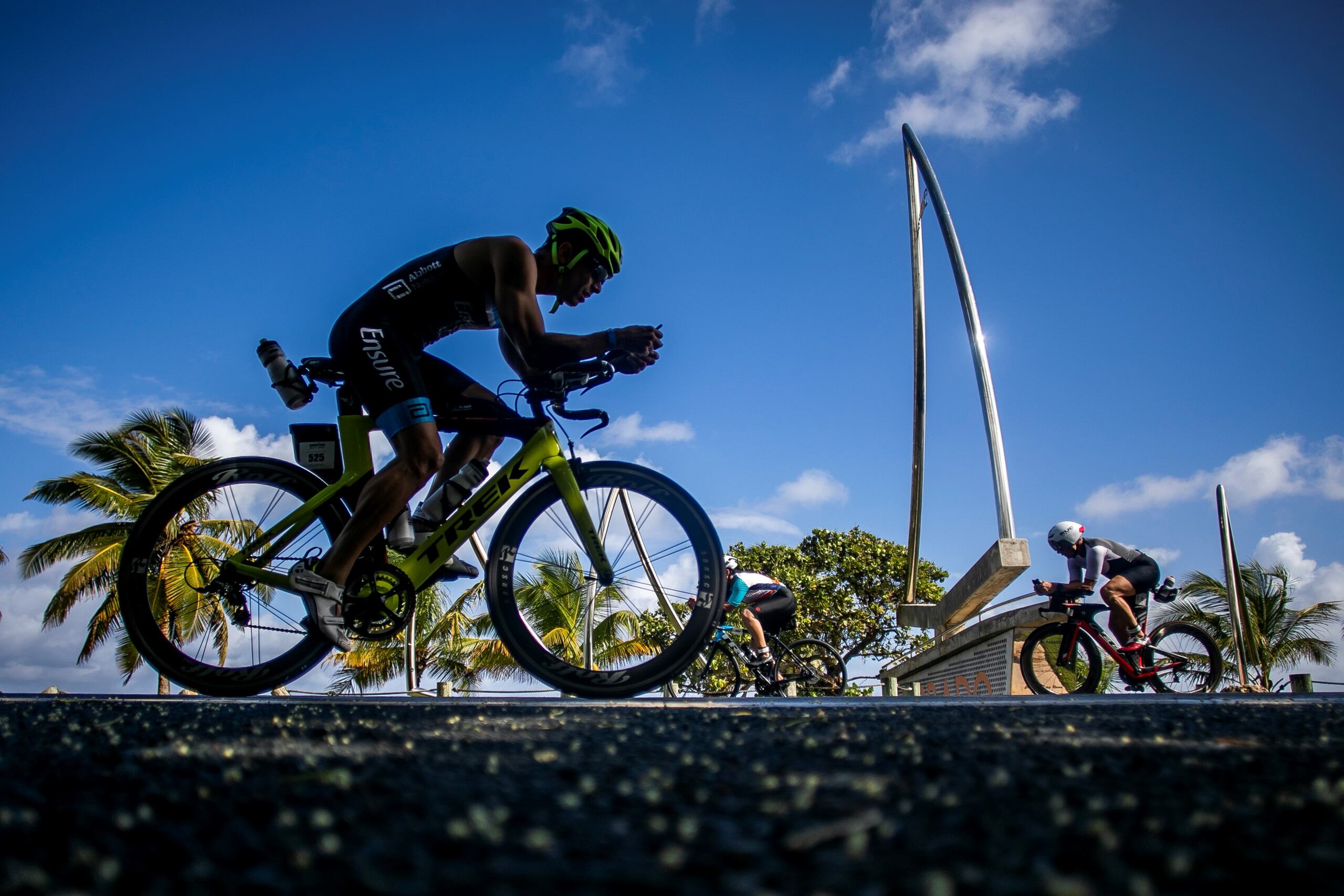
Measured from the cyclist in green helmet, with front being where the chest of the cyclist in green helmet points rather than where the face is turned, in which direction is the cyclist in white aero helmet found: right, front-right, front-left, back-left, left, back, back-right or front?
front-left

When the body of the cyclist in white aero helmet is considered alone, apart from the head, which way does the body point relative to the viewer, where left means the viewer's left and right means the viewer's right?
facing to the left of the viewer

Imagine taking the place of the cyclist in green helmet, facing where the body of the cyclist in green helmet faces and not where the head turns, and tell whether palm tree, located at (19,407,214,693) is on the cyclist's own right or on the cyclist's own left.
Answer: on the cyclist's own left

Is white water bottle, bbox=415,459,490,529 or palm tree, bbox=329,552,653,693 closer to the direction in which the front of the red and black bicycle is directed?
the palm tree

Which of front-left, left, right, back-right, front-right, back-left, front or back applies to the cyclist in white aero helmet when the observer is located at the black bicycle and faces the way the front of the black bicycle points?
back-left

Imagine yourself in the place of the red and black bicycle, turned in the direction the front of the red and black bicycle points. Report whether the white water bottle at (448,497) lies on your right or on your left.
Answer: on your left

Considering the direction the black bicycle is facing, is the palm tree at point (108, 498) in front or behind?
in front

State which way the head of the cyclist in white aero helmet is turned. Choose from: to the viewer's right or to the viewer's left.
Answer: to the viewer's left

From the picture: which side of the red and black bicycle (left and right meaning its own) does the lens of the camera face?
left

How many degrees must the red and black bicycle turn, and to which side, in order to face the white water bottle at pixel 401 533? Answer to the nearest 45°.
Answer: approximately 90° to its left

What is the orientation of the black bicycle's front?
to the viewer's left

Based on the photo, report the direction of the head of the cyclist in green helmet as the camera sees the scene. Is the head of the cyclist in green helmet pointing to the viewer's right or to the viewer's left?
to the viewer's right

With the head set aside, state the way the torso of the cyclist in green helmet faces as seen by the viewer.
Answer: to the viewer's right

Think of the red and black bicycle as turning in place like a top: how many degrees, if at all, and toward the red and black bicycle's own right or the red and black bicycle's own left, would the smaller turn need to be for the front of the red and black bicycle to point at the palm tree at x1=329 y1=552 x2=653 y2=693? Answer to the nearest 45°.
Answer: approximately 45° to the red and black bicycle's own right

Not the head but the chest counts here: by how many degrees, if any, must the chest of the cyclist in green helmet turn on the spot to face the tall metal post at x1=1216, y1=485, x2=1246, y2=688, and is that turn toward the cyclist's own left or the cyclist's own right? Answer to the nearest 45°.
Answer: approximately 45° to the cyclist's own left
